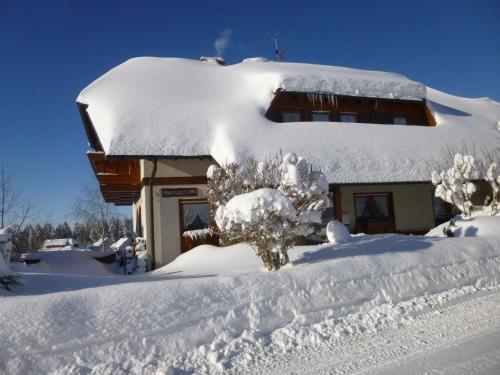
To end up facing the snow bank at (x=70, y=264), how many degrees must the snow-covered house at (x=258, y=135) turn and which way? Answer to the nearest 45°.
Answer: approximately 90° to its right

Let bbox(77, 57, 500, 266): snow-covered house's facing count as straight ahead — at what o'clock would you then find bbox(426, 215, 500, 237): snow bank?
The snow bank is roughly at 10 o'clock from the snow-covered house.

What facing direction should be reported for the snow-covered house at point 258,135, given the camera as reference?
facing the viewer

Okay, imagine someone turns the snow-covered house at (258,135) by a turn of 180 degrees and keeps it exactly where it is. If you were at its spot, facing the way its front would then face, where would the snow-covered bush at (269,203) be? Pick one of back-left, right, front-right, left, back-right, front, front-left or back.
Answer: back

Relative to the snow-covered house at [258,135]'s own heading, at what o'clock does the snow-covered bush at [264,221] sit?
The snow-covered bush is roughly at 12 o'clock from the snow-covered house.

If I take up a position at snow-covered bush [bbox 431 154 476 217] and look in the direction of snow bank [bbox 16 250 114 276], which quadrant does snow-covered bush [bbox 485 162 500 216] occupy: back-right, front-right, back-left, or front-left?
back-right

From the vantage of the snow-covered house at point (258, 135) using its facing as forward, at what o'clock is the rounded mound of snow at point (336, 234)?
The rounded mound of snow is roughly at 11 o'clock from the snow-covered house.
